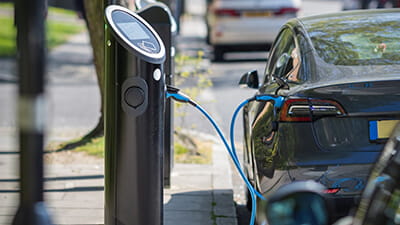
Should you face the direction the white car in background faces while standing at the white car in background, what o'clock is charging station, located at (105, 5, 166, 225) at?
The charging station is roughly at 6 o'clock from the white car in background.

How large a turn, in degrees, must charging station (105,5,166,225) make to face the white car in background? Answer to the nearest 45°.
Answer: approximately 135° to its left

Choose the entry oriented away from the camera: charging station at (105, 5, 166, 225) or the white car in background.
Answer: the white car in background

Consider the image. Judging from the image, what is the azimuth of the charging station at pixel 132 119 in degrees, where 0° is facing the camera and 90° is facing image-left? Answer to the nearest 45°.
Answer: approximately 315°

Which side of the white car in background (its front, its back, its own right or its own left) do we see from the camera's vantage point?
back

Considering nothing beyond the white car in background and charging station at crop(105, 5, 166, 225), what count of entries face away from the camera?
1
